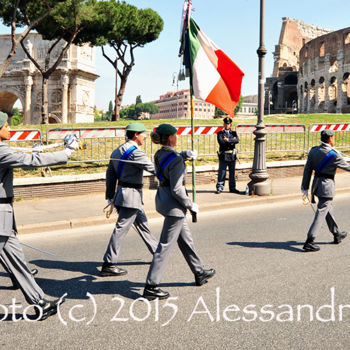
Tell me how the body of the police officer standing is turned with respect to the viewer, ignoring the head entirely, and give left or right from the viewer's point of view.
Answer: facing the viewer

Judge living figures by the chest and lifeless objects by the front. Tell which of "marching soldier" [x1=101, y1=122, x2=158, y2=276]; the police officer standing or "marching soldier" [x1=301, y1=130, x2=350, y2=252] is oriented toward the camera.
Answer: the police officer standing

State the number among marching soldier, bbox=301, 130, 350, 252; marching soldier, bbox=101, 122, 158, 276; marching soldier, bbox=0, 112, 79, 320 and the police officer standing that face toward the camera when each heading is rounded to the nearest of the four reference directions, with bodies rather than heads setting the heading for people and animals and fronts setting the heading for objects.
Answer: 1

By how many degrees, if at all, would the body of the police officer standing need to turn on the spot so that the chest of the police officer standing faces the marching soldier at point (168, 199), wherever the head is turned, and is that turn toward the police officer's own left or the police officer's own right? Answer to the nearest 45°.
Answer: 0° — they already face them

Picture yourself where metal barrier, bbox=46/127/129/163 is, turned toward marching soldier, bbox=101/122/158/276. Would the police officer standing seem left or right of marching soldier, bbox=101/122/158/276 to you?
left

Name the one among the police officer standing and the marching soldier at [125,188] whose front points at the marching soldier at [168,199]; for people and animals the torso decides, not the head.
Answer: the police officer standing

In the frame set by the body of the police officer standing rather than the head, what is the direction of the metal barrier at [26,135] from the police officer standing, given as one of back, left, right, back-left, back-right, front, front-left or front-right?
right
